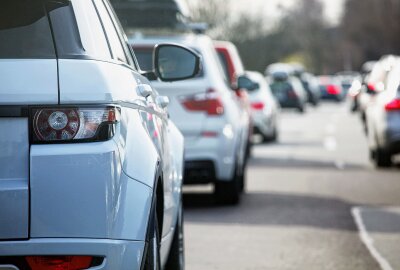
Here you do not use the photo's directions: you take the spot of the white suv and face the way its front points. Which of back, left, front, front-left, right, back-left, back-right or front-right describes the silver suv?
back

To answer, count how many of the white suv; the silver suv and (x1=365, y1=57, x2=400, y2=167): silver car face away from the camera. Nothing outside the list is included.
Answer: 3

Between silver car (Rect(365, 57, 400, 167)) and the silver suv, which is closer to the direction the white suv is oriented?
the silver car

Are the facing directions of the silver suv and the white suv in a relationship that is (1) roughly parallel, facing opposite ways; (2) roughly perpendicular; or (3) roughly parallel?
roughly parallel

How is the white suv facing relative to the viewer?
away from the camera

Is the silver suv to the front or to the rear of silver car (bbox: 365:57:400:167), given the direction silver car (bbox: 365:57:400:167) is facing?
to the rear

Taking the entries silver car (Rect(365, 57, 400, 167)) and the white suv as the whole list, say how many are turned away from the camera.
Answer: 2

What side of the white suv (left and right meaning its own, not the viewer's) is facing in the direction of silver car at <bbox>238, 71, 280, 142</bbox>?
front

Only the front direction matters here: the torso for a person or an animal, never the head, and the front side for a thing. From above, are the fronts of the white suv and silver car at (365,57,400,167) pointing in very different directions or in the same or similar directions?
same or similar directions

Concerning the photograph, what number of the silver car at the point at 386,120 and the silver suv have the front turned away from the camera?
2

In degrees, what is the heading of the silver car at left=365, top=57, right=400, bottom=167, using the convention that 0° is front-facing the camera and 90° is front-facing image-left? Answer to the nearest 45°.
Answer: approximately 180°

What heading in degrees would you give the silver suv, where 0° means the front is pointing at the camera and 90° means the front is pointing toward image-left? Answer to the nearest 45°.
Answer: approximately 180°

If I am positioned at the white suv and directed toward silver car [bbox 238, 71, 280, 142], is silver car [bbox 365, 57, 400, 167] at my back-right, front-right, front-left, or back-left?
front-right
